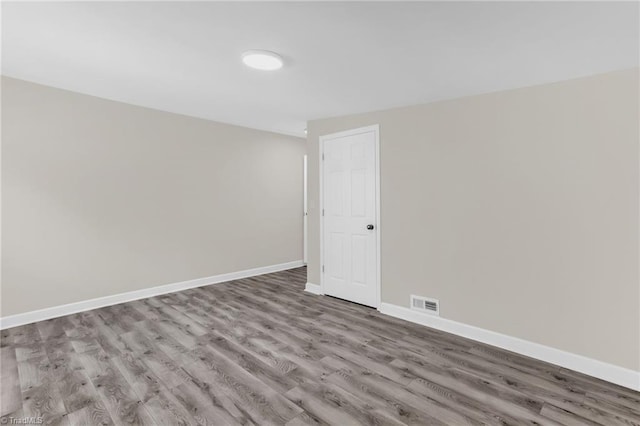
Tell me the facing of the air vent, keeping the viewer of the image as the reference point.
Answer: facing the viewer and to the left of the viewer

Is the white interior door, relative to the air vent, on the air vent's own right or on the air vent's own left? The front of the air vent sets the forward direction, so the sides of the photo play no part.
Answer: on the air vent's own right

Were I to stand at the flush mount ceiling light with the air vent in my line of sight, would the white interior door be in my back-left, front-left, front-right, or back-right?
front-left
